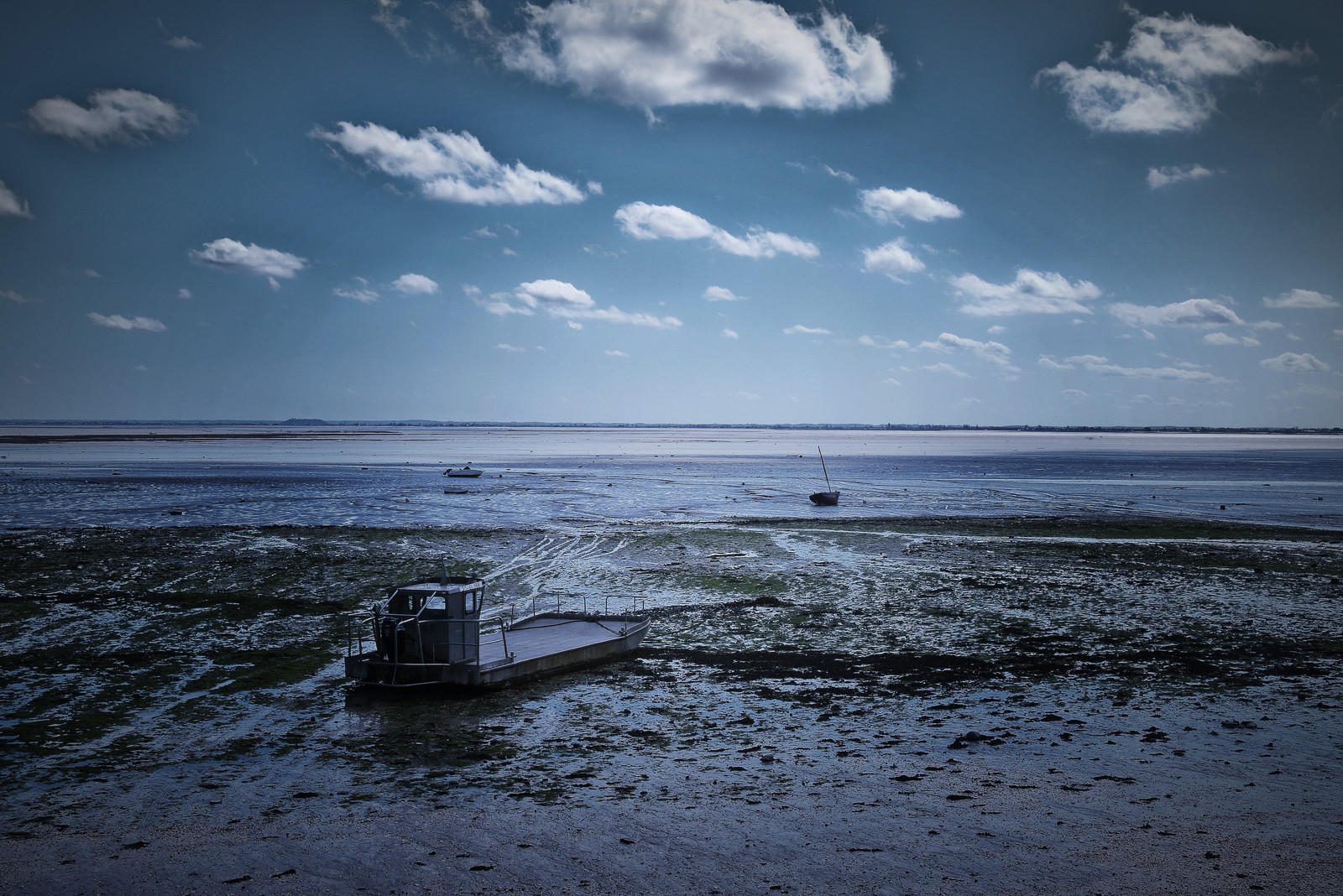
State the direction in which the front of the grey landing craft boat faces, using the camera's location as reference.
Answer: facing away from the viewer and to the right of the viewer
